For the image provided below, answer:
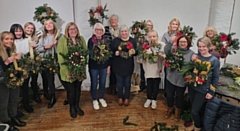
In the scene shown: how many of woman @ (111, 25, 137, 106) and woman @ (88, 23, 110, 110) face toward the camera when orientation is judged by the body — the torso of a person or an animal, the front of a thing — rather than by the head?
2

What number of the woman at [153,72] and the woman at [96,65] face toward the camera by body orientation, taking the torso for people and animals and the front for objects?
2

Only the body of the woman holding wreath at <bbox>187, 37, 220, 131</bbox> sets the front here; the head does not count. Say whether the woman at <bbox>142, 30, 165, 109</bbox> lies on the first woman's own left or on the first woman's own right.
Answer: on the first woman's own right

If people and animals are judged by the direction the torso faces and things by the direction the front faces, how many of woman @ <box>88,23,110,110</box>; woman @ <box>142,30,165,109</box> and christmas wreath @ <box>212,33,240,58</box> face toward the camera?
3

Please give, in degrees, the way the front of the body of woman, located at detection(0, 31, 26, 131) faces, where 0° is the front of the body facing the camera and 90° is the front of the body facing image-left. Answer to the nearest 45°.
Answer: approximately 315°

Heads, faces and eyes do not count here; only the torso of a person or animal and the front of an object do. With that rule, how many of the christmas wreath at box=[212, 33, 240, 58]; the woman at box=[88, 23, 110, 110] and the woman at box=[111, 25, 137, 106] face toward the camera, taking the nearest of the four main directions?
3

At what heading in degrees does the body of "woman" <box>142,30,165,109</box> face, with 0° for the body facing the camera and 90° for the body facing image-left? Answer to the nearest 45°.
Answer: approximately 0°

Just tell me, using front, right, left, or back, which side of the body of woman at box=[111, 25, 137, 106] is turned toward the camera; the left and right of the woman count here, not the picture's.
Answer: front

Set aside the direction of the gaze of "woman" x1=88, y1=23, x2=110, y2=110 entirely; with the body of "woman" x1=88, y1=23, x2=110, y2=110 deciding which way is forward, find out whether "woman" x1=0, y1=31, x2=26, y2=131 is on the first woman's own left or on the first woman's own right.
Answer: on the first woman's own right
